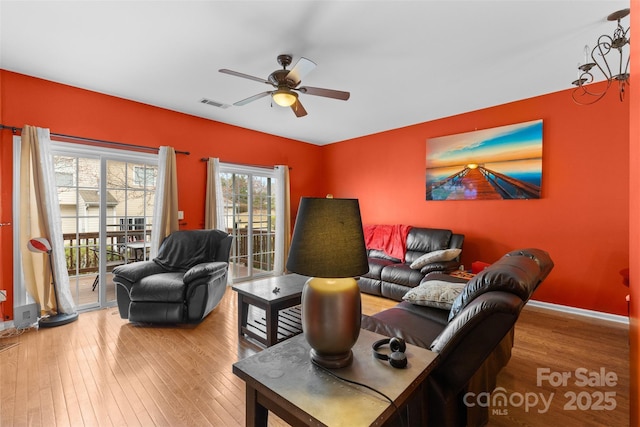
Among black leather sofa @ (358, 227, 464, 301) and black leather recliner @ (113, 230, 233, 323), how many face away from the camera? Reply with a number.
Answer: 0

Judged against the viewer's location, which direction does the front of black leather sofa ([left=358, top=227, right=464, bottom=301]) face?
facing the viewer and to the left of the viewer

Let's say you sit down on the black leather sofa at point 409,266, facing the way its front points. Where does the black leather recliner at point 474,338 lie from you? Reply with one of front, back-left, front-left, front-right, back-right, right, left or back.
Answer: front-left

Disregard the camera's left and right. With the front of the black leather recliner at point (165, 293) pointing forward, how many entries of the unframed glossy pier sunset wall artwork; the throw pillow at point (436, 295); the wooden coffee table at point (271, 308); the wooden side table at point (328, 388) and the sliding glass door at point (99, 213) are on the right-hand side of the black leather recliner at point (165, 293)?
1

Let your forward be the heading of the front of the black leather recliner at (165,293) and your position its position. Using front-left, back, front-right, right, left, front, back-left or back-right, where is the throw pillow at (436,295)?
left

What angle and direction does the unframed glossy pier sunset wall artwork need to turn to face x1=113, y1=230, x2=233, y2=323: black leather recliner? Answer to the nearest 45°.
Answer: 0° — it already faces it

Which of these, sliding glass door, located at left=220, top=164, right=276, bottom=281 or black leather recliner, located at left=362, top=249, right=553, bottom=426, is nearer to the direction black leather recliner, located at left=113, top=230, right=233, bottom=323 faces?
the black leather recliner

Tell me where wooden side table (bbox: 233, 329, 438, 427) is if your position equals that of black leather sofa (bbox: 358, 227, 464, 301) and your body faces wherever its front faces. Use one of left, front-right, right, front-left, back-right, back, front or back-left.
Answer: front-left

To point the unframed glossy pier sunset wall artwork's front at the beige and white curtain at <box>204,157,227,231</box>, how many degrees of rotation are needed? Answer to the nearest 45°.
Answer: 0° — it already faces it

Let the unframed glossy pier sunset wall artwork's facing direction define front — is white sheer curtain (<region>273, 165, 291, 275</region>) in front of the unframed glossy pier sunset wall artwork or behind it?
in front
